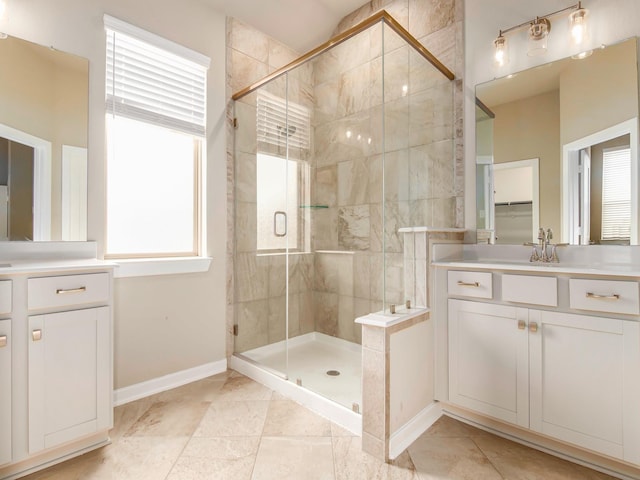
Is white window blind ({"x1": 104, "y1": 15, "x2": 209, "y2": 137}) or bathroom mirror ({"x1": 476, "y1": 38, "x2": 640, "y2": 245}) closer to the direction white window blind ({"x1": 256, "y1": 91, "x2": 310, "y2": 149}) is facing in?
the bathroom mirror

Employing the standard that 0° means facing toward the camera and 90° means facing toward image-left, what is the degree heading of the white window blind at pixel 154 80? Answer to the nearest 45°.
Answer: approximately 315°

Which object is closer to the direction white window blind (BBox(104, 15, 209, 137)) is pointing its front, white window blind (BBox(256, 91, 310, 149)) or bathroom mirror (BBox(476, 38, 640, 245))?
the bathroom mirror

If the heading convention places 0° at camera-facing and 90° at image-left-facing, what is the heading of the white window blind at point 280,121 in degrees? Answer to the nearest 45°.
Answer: approximately 315°

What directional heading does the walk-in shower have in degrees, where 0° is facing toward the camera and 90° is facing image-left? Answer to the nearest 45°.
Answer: approximately 45°
